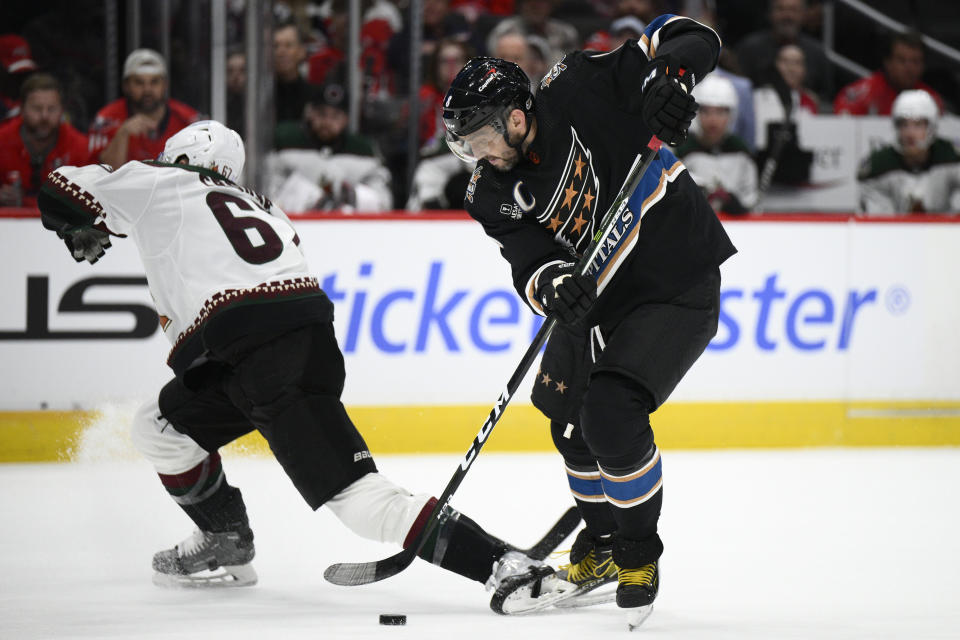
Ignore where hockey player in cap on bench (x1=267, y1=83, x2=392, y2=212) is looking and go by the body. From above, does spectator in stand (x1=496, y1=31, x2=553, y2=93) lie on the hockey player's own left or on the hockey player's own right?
on the hockey player's own left

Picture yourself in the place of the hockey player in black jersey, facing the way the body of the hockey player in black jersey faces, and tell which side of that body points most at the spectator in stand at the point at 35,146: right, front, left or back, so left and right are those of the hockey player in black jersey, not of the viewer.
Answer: right

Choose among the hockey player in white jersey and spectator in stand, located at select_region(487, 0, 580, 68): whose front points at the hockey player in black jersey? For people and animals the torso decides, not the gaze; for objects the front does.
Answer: the spectator in stand

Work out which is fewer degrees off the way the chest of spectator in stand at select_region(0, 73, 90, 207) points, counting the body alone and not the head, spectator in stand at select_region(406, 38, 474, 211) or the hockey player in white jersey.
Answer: the hockey player in white jersey

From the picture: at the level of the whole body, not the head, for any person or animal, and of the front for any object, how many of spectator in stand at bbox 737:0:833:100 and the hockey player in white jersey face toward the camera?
1

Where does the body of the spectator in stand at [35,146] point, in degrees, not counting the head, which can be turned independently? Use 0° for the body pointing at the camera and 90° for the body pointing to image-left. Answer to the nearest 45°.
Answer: approximately 0°

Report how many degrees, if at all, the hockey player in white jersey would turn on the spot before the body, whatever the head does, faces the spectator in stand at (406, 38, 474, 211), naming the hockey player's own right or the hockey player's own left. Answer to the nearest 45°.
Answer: approximately 45° to the hockey player's own right

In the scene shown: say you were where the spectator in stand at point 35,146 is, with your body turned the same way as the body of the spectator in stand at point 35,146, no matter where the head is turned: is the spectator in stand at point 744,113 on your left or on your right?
on your left

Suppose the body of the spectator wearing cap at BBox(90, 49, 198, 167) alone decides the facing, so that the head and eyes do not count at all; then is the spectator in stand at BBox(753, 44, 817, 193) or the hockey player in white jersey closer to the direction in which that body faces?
the hockey player in white jersey
